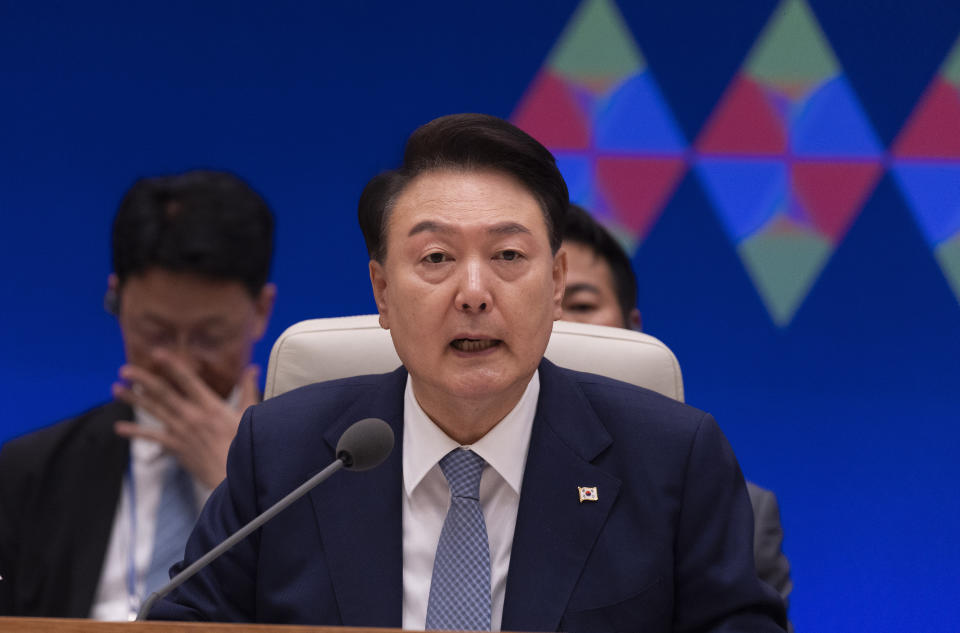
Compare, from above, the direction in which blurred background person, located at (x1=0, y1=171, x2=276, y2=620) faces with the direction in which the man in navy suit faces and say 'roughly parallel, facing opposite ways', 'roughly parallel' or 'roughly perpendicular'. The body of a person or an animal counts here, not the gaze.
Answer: roughly parallel

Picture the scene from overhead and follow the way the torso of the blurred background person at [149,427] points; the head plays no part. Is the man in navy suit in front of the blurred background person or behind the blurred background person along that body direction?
in front

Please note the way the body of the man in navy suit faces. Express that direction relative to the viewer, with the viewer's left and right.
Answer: facing the viewer

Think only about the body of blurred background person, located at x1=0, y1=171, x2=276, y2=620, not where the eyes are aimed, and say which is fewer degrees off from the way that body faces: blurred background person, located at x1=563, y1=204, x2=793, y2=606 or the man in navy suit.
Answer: the man in navy suit

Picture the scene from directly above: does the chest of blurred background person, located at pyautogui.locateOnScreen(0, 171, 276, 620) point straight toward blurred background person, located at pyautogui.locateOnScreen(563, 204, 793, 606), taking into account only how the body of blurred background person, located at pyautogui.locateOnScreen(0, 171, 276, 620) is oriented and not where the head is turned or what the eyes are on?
no

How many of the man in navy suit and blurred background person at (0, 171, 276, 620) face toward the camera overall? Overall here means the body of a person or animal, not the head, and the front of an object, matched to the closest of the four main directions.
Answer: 2

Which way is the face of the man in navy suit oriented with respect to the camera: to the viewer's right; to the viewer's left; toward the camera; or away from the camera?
toward the camera

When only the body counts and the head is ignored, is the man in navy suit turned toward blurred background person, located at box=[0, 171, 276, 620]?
no

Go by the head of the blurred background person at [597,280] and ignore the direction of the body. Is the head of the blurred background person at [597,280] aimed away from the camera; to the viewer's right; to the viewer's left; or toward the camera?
toward the camera

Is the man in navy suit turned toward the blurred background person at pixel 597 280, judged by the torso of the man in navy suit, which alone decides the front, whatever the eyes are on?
no

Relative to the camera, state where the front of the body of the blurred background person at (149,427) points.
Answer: toward the camera

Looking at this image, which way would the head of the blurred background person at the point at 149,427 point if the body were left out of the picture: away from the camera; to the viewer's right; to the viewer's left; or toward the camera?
toward the camera
